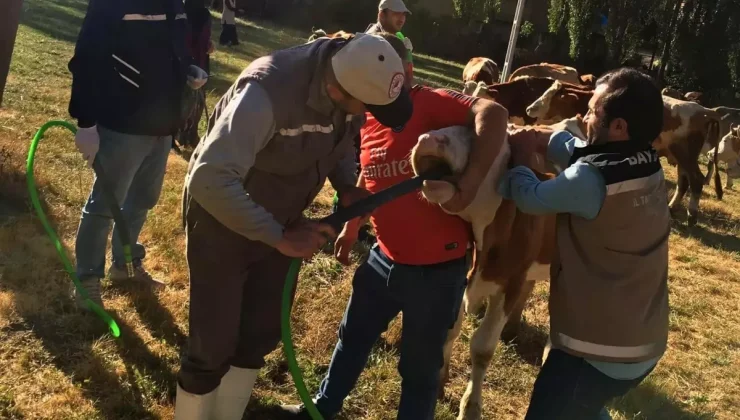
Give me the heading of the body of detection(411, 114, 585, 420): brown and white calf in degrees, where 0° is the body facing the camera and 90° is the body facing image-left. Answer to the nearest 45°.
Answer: approximately 45°

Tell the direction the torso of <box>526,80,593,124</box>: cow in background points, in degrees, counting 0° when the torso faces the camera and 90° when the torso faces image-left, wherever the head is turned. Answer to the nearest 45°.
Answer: approximately 90°

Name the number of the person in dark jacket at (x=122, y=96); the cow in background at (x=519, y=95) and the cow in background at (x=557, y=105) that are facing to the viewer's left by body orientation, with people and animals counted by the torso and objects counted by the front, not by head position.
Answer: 2

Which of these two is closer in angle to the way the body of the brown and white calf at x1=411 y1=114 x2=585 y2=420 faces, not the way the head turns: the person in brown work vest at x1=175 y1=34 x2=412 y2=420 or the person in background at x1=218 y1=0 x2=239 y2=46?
the person in brown work vest

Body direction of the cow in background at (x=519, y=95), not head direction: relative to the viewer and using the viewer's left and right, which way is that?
facing to the left of the viewer

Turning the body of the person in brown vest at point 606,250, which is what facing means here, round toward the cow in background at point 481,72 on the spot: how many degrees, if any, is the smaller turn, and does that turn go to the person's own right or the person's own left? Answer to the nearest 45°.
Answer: approximately 45° to the person's own right

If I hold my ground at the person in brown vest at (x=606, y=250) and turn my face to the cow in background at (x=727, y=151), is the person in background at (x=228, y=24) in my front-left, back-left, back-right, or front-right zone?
front-left

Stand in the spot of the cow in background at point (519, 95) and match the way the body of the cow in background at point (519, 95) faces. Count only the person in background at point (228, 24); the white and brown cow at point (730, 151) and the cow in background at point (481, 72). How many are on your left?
0

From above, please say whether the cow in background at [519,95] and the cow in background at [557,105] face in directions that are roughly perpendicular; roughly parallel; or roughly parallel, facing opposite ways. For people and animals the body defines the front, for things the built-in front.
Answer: roughly parallel

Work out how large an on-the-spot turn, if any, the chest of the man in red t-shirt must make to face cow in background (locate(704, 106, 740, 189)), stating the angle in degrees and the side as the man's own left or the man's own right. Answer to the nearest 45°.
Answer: approximately 180°

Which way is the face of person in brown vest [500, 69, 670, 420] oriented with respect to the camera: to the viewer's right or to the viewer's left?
to the viewer's left
